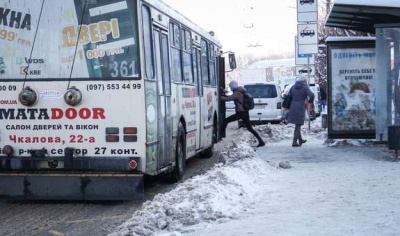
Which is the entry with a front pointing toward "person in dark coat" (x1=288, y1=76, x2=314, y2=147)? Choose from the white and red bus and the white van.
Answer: the white and red bus

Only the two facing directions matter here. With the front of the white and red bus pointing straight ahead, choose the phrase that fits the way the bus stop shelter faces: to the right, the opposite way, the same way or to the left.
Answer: to the left

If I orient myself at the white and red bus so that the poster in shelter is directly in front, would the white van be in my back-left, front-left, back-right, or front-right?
front-left

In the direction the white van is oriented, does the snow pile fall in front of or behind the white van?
behind

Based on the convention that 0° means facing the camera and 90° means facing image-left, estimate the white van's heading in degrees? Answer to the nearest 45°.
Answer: approximately 180°

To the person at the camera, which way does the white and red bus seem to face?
facing away from the viewer and to the right of the viewer

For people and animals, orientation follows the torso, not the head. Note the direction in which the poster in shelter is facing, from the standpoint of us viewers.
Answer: facing the viewer

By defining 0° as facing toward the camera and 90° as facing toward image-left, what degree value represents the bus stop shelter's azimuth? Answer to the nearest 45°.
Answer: approximately 90°

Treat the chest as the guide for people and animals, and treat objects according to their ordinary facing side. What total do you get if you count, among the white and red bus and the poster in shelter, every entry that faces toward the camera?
1
